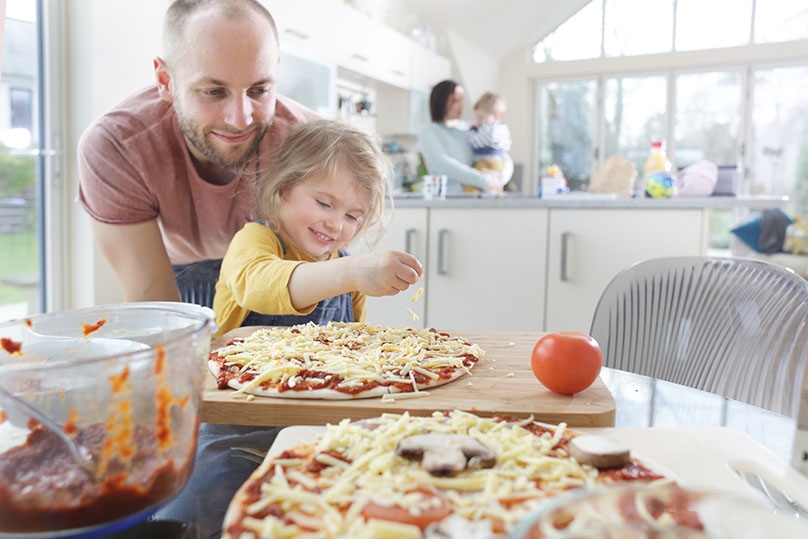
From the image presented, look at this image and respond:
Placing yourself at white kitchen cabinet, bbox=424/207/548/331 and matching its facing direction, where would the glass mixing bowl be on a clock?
The glass mixing bowl is roughly at 12 o'clock from the white kitchen cabinet.

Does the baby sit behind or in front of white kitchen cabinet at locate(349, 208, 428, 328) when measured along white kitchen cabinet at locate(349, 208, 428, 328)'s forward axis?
behind

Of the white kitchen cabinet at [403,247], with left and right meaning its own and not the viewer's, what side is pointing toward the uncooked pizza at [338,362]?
front

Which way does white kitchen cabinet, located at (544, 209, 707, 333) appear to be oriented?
toward the camera

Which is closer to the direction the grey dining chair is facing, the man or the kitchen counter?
the man

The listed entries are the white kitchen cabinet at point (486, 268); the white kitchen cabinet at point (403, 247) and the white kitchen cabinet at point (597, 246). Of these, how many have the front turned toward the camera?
3

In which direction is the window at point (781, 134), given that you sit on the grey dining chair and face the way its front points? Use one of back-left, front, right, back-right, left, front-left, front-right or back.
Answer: back-right

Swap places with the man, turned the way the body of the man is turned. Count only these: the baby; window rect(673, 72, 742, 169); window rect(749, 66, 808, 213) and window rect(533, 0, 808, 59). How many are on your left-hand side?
4

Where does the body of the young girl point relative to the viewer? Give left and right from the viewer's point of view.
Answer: facing the viewer and to the right of the viewer

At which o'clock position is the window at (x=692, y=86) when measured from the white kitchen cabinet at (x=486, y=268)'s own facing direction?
The window is roughly at 7 o'clock from the white kitchen cabinet.

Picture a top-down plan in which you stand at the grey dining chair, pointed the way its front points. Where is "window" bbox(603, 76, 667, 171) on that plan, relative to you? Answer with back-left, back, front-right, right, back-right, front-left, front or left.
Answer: back-right

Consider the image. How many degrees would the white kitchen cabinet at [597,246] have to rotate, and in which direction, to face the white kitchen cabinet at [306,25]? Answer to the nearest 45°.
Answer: approximately 135° to its right

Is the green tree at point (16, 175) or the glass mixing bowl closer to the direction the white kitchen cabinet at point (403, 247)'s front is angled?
the glass mixing bowl

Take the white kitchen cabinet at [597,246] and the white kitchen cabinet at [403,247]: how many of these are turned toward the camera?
2

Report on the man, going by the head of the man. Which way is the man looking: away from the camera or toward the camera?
toward the camera

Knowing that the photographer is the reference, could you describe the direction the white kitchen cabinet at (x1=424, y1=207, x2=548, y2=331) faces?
facing the viewer

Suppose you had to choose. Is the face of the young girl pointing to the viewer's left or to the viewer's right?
to the viewer's right
